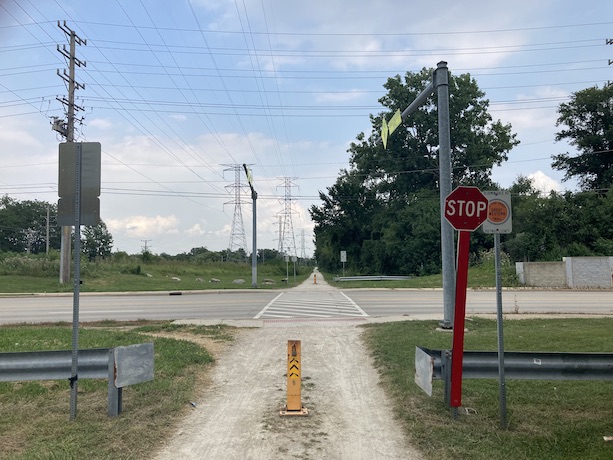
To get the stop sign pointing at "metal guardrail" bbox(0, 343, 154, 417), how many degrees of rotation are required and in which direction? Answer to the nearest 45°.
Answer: approximately 90° to its right

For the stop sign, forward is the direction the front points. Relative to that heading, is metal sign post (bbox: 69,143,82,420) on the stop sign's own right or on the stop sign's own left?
on the stop sign's own right

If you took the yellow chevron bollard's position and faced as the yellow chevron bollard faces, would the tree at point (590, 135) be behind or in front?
behind

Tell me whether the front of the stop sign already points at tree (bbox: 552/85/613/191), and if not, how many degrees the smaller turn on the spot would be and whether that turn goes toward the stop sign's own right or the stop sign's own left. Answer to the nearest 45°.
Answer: approximately 180°

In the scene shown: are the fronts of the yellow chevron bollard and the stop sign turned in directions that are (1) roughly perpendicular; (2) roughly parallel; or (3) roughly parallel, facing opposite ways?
roughly parallel

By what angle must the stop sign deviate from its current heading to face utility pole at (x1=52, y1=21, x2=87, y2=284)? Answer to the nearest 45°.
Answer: approximately 135° to its right

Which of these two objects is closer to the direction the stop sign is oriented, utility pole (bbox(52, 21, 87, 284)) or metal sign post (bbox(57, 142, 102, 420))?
the metal sign post

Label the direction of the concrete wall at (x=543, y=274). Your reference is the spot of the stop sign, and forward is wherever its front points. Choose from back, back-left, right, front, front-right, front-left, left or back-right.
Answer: back

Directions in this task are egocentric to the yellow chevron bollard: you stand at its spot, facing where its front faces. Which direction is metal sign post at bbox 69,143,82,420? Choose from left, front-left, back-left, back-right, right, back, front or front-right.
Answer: right

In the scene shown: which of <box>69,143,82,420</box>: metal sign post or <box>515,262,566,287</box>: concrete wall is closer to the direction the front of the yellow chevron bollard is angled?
the metal sign post

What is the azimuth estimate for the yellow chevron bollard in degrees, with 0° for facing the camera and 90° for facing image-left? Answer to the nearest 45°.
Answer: approximately 0°

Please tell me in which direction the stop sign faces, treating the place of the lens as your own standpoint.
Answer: facing the viewer

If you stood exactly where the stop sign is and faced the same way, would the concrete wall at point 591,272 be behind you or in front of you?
behind

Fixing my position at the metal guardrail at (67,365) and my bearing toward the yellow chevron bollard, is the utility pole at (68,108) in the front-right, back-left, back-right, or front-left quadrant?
back-left

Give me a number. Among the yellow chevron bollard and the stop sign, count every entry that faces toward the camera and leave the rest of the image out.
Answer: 2

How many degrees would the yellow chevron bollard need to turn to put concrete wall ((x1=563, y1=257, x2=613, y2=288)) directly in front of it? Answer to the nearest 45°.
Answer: approximately 135° to its left
